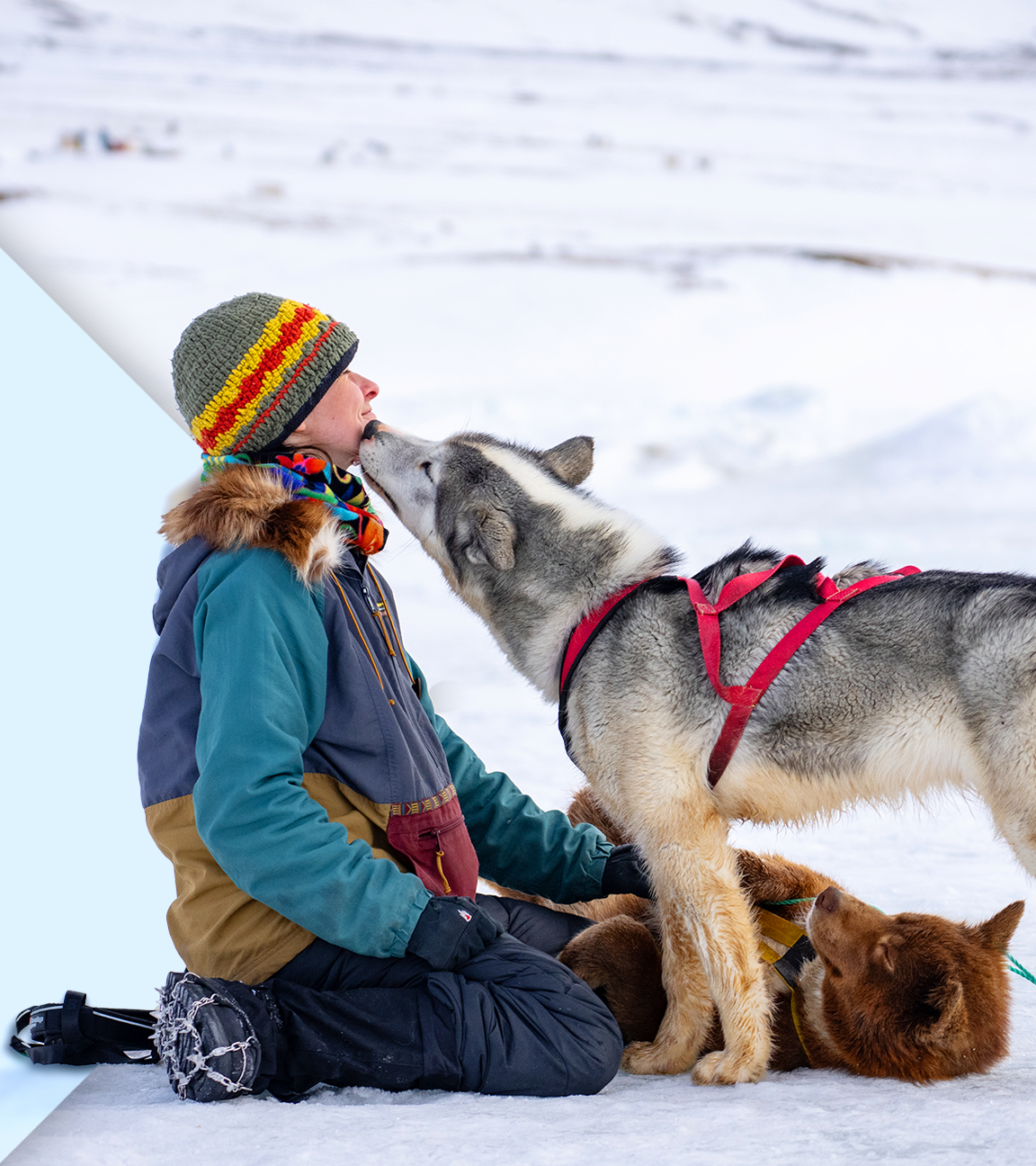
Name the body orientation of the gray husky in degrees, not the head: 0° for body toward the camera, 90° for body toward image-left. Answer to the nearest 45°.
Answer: approximately 90°

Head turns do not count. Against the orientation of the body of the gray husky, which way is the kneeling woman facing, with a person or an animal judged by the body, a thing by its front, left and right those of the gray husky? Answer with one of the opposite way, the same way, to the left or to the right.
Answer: the opposite way

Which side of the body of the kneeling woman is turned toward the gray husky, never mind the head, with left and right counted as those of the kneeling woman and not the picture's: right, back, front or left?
front

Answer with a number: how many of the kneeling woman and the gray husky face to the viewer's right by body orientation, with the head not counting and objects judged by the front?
1

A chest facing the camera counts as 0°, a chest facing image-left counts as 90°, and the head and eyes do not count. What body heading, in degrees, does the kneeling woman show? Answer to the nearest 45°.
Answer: approximately 270°

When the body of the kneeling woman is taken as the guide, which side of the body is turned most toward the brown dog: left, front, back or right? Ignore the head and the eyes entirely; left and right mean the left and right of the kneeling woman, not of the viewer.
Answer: front

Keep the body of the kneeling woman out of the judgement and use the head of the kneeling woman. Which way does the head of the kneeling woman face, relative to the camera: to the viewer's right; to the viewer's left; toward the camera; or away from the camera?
to the viewer's right

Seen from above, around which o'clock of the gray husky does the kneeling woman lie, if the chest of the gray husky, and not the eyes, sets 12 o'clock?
The kneeling woman is roughly at 11 o'clock from the gray husky.
